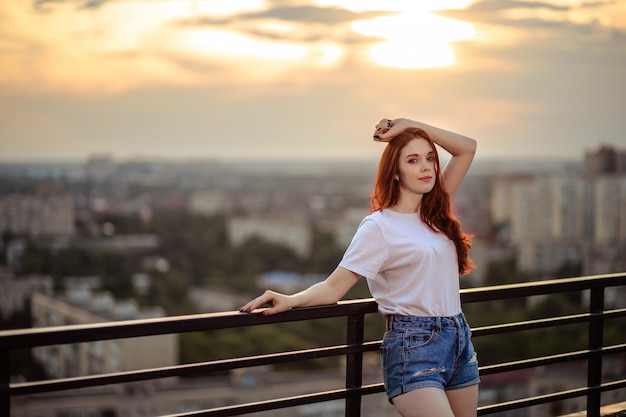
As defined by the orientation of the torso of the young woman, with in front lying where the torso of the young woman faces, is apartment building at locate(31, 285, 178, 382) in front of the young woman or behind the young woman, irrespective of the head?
behind

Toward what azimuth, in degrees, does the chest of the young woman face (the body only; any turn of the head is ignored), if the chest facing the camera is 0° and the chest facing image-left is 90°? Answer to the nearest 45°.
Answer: approximately 315°
